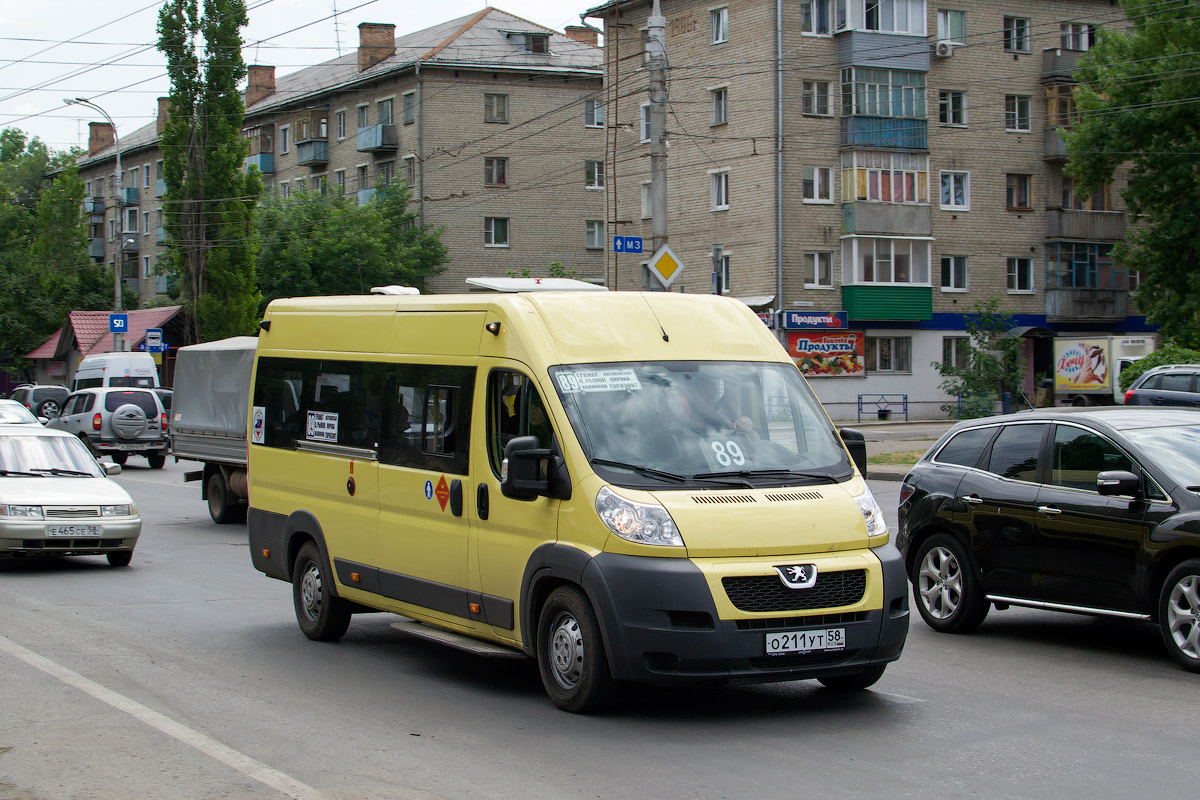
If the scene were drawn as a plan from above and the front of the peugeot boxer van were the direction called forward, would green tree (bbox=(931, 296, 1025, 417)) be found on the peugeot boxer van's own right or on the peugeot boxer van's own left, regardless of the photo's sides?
on the peugeot boxer van's own left

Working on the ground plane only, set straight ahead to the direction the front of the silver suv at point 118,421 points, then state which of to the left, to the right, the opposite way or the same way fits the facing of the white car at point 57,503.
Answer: the opposite way

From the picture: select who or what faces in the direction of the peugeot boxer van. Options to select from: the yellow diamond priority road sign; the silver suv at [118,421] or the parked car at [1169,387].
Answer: the yellow diamond priority road sign

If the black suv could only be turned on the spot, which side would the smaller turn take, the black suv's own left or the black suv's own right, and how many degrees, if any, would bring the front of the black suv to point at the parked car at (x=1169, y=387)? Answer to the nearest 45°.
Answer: approximately 135° to the black suv's own left

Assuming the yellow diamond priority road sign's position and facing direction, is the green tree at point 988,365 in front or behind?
behind

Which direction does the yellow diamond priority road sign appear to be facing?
toward the camera

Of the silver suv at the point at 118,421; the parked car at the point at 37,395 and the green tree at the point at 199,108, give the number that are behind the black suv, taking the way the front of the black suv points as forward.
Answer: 3

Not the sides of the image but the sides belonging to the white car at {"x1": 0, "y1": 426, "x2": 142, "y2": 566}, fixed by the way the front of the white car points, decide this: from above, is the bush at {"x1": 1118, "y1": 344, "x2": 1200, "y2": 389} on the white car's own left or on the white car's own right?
on the white car's own left

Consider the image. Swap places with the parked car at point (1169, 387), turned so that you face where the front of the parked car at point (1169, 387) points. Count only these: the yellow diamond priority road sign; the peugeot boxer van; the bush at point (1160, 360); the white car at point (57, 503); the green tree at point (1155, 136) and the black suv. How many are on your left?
2

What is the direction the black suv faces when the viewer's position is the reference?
facing the viewer and to the right of the viewer

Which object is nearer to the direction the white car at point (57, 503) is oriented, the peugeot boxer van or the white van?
the peugeot boxer van
